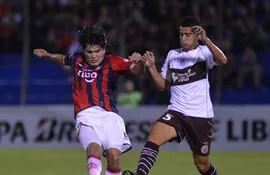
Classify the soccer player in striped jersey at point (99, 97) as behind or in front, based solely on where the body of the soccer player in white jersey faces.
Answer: in front

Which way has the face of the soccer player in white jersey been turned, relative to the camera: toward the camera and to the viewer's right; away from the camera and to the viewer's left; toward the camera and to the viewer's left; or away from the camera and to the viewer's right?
toward the camera and to the viewer's left

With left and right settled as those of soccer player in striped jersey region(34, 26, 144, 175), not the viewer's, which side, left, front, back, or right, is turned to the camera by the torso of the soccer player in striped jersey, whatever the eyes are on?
front

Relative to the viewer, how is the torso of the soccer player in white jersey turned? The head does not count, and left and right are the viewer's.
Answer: facing the viewer and to the left of the viewer

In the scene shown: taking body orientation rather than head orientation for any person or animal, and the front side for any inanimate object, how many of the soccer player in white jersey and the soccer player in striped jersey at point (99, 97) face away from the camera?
0

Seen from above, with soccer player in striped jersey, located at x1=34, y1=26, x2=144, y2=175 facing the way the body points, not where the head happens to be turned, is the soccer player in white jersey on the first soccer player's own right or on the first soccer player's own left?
on the first soccer player's own left
